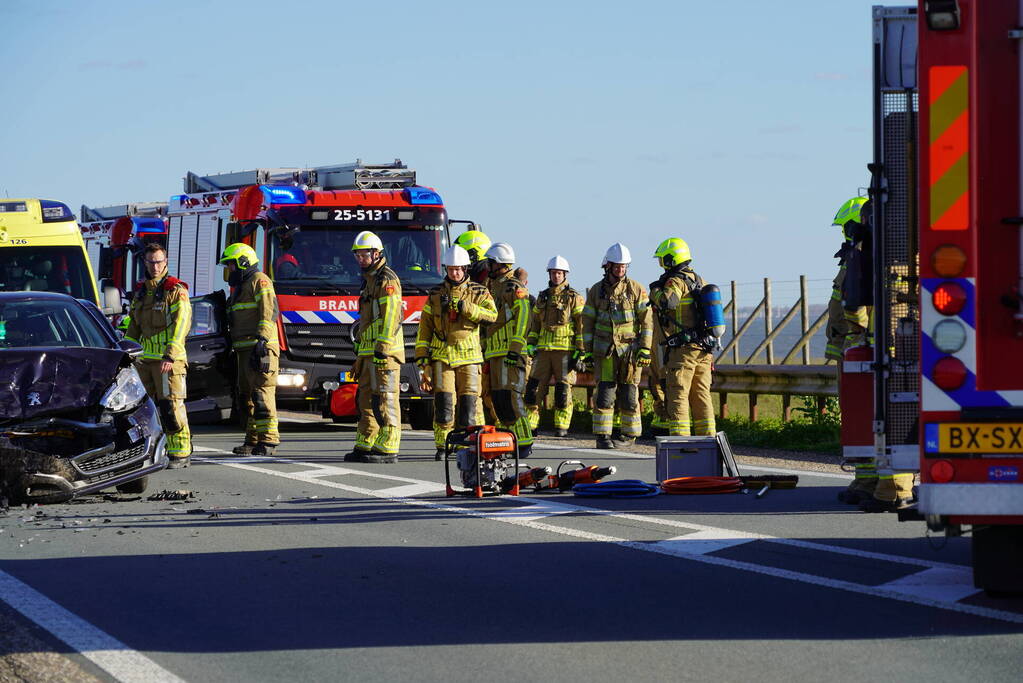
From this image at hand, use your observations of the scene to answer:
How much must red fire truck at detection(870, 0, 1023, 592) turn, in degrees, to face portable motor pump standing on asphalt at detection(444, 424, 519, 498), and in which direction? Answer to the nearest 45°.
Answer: approximately 45° to its left

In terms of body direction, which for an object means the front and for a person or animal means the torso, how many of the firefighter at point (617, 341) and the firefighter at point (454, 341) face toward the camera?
2

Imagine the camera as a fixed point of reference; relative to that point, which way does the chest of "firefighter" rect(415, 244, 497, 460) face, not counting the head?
toward the camera

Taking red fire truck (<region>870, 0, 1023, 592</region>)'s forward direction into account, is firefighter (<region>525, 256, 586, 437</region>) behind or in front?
in front

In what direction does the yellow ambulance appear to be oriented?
toward the camera

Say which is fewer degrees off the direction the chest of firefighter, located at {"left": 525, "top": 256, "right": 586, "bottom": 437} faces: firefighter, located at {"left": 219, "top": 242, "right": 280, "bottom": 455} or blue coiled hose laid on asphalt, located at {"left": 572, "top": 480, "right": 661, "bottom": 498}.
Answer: the blue coiled hose laid on asphalt

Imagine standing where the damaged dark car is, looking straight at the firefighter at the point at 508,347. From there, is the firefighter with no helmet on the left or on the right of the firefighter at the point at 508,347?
left

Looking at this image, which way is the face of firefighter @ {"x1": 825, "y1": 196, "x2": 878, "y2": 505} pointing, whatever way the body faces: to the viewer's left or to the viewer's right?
to the viewer's left

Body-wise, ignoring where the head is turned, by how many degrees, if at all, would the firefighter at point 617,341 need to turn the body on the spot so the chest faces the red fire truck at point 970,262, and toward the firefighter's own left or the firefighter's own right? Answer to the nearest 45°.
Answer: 0° — they already face it

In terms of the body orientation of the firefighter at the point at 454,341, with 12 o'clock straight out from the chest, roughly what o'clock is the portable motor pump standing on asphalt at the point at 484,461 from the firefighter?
The portable motor pump standing on asphalt is roughly at 12 o'clock from the firefighter.

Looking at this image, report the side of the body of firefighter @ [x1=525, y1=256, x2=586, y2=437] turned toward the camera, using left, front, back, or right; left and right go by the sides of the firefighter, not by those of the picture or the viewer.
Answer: front

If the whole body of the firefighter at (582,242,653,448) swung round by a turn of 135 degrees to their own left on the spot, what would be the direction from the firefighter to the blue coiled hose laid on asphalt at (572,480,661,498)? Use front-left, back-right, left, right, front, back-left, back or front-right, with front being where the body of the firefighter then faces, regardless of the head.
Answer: back-right

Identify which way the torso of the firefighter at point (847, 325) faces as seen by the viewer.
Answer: to the viewer's left

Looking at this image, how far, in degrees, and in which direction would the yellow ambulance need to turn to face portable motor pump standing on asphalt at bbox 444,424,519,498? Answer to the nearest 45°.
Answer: approximately 45° to its left

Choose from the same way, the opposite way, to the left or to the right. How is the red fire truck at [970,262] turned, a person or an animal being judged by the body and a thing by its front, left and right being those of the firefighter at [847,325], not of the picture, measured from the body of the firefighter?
to the right
